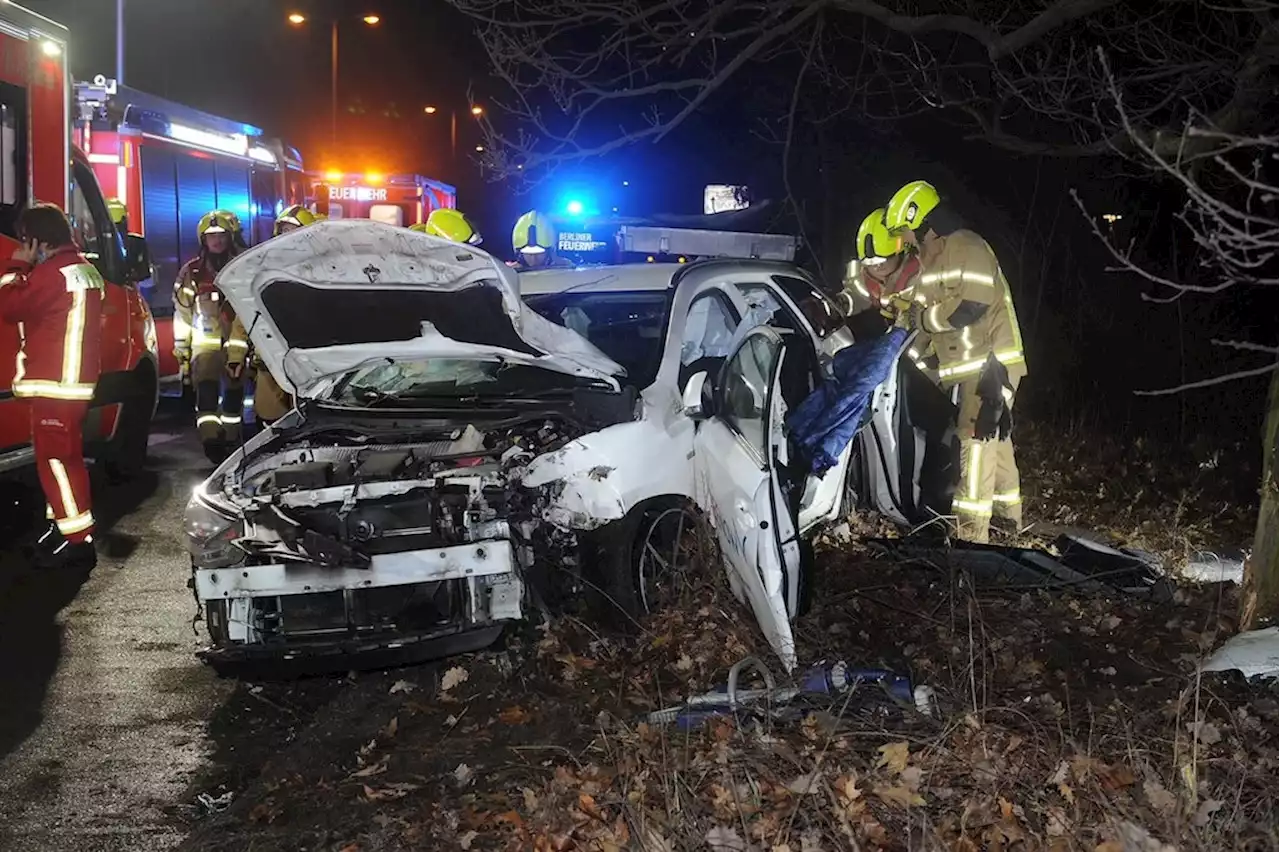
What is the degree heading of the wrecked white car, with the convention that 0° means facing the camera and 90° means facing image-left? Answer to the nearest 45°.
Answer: approximately 45°

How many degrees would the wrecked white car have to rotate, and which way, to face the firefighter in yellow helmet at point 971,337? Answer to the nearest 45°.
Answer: approximately 180°

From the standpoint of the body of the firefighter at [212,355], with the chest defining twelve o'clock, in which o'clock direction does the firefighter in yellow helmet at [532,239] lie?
The firefighter in yellow helmet is roughly at 8 o'clock from the firefighter.

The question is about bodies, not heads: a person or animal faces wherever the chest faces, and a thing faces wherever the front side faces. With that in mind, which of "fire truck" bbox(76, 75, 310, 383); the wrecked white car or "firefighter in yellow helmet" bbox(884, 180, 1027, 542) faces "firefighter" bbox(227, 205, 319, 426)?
the firefighter in yellow helmet

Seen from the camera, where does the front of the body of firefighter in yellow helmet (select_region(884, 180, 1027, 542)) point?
to the viewer's left

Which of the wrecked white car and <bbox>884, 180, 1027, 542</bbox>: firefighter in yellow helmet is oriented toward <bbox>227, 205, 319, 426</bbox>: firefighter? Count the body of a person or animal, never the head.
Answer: the firefighter in yellow helmet

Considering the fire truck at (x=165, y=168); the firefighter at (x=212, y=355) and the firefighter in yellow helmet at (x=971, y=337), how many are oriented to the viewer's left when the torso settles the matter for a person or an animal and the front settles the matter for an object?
1

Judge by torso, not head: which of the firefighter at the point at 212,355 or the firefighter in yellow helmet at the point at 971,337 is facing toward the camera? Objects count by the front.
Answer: the firefighter

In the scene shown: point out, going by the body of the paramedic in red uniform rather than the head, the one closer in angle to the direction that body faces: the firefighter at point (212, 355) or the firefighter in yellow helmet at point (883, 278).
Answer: the firefighter

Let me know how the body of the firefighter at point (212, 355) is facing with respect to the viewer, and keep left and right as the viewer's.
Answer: facing the viewer

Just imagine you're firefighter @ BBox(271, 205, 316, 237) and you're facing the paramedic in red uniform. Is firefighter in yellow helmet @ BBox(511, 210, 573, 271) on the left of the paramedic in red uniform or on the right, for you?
left
